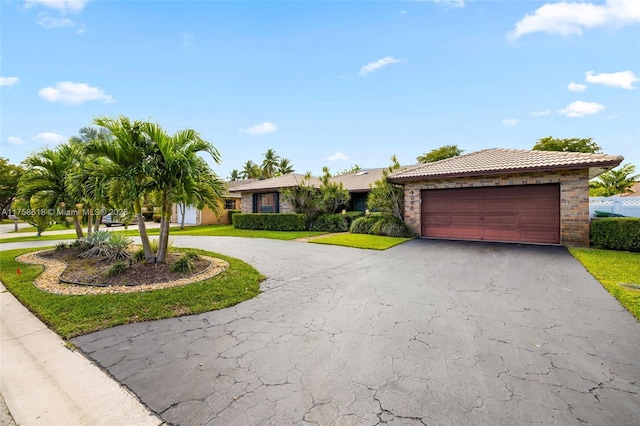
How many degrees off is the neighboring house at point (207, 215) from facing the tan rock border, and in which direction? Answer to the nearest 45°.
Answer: approximately 45° to its left

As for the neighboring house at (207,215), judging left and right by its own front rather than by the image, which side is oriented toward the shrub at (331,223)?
left

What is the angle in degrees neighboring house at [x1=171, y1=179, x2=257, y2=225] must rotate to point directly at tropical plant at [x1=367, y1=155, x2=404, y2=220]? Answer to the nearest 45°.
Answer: approximately 90° to its left

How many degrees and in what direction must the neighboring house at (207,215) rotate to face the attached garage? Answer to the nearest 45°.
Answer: approximately 90° to its left

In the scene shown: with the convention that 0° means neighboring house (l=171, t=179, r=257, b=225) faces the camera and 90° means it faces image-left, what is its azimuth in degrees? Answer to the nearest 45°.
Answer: approximately 45°

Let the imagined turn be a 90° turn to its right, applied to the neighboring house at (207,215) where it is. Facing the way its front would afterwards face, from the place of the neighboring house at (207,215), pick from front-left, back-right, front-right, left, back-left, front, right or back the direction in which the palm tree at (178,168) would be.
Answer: back-left

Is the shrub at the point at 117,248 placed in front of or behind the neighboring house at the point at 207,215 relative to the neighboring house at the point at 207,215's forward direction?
in front

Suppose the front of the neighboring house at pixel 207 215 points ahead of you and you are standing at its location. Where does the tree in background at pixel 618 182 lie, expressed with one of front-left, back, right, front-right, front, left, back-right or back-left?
back-left

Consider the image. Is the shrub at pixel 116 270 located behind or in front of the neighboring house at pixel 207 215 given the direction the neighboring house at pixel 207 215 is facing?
in front
